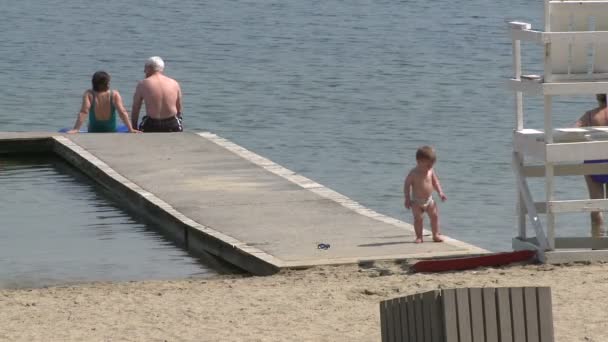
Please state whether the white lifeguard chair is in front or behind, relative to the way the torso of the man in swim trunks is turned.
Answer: behind

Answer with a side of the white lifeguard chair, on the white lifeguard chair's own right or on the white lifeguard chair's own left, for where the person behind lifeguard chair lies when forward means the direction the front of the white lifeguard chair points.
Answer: on the white lifeguard chair's own right

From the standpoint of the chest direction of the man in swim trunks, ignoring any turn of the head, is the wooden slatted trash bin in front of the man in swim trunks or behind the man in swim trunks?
behind

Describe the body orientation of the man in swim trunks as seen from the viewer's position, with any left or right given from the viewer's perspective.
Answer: facing away from the viewer

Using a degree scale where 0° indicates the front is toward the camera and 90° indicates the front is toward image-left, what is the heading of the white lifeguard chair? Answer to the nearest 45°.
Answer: approximately 135°

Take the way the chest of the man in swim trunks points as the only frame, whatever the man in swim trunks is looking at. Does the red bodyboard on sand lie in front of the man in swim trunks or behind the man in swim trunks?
behind

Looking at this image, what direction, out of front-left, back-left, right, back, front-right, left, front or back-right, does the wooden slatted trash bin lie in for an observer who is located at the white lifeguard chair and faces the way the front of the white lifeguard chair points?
back-left
